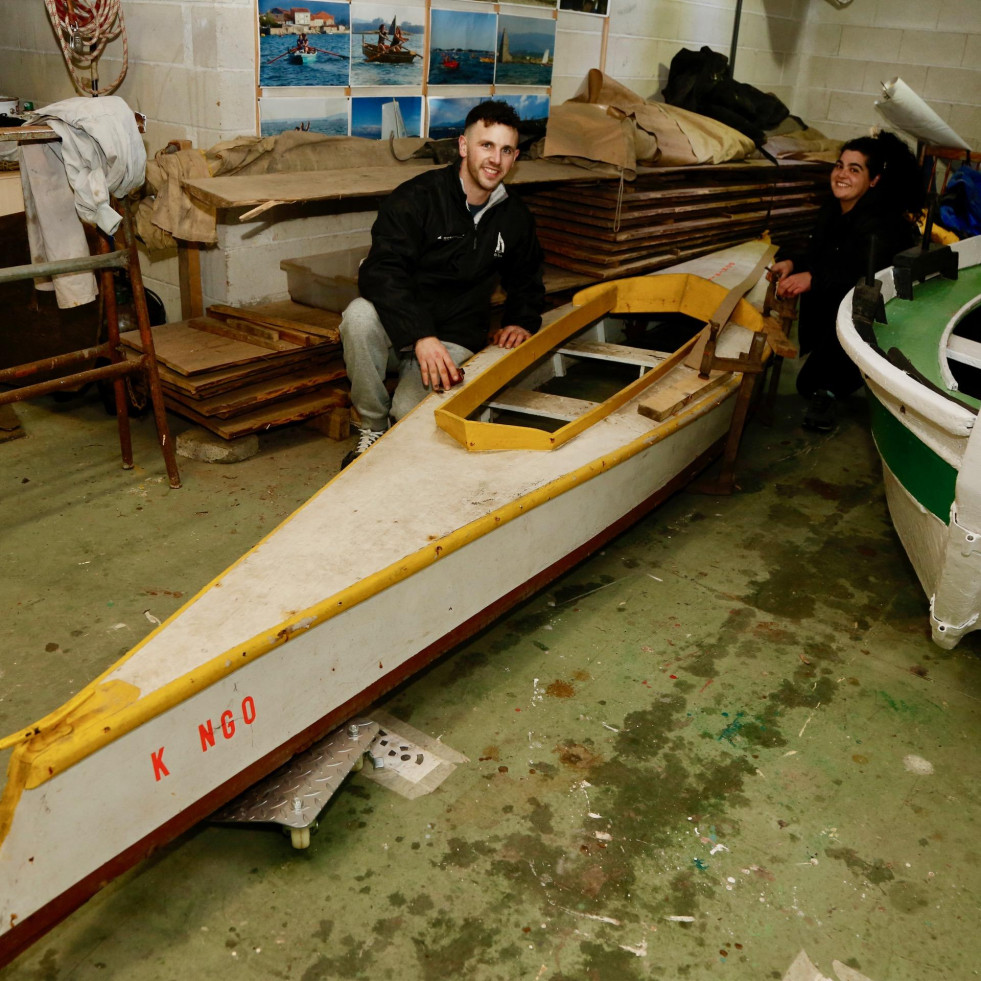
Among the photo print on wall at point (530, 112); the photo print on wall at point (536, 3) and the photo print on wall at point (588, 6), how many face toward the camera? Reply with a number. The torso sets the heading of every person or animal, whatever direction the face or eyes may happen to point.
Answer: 3

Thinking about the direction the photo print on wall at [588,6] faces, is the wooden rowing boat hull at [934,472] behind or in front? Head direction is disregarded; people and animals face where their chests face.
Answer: in front

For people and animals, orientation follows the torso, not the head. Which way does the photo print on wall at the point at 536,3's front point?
toward the camera

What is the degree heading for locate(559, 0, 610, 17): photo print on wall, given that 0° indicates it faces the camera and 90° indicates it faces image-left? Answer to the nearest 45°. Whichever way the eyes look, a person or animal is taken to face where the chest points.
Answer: approximately 0°

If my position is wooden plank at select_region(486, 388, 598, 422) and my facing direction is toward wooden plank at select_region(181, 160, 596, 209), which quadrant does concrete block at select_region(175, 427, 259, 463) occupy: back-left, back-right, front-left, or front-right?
front-left

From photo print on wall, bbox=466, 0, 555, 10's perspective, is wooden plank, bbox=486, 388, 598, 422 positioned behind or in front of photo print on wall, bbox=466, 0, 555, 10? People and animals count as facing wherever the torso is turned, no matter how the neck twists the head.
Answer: in front

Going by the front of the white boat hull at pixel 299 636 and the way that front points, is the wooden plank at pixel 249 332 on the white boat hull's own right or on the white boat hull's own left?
on the white boat hull's own right

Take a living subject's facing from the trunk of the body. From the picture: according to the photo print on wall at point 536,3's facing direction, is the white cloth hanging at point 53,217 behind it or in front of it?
in front

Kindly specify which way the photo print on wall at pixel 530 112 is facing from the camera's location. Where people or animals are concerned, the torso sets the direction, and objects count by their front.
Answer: facing the viewer

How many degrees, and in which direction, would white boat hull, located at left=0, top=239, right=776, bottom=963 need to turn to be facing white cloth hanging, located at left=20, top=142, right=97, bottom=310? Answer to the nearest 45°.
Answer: approximately 90° to its right
